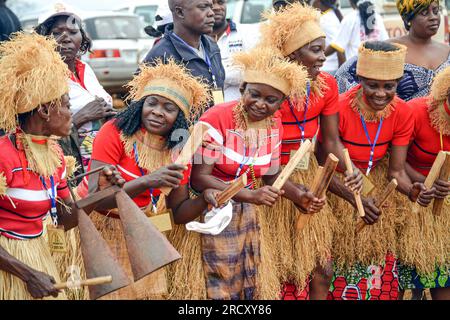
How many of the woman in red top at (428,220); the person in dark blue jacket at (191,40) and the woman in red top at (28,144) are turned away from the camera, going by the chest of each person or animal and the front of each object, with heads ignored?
0

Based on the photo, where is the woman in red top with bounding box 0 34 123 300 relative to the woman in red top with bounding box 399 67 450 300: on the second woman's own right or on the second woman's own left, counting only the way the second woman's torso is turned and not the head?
on the second woman's own right

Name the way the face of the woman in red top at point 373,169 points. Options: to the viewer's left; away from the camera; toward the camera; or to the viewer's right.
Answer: toward the camera

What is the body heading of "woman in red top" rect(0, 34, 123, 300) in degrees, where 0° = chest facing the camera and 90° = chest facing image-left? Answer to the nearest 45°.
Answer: approximately 315°

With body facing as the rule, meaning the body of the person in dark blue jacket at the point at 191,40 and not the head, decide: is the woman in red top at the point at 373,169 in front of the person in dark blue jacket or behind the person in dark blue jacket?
in front

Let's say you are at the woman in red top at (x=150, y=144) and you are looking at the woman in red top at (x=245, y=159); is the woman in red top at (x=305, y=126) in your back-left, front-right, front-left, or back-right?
front-left

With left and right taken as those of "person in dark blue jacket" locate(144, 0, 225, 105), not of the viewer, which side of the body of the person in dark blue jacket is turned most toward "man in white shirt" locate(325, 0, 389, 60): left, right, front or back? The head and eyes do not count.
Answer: left

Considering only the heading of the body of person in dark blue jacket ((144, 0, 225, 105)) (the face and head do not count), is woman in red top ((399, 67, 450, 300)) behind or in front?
in front

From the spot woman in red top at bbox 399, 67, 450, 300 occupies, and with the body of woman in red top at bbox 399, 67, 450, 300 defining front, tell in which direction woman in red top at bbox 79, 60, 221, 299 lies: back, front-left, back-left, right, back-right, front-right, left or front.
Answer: right

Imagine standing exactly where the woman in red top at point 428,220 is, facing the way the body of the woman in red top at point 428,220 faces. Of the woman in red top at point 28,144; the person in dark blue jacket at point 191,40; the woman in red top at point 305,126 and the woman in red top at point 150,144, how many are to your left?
0

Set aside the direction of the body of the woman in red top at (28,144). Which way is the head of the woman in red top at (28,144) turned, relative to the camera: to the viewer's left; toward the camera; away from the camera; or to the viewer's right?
to the viewer's right

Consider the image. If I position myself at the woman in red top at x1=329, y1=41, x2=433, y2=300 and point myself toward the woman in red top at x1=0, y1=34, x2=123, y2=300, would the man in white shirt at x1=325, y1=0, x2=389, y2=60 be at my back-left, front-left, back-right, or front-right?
back-right

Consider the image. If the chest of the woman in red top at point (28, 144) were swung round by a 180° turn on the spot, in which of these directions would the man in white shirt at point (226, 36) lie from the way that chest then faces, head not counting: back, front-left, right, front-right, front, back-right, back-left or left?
right

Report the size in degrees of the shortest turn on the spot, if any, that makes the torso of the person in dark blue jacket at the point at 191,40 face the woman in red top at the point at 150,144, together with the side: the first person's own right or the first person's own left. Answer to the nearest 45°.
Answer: approximately 45° to the first person's own right

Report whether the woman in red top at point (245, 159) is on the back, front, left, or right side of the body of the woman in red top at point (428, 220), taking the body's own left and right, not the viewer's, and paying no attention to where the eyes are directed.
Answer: right

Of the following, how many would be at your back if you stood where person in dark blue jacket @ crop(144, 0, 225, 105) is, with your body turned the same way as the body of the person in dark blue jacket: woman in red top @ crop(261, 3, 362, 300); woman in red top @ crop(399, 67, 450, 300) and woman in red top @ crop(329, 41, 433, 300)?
0
